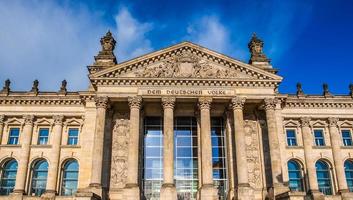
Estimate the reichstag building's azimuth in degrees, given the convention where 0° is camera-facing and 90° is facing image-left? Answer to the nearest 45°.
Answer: approximately 0°
